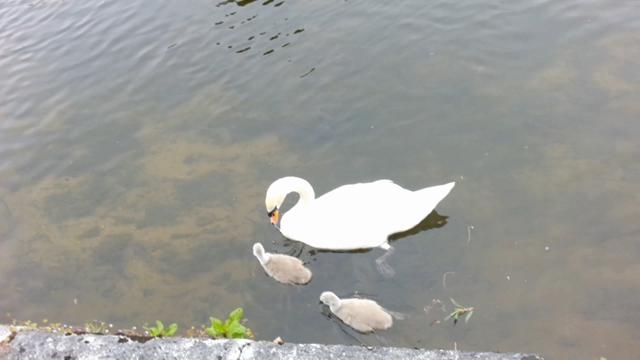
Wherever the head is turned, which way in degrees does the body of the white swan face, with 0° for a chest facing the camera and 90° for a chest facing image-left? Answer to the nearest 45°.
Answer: approximately 90°

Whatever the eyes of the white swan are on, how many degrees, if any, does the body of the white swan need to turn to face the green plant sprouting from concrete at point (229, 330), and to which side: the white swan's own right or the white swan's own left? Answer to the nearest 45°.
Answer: approximately 45° to the white swan's own left
